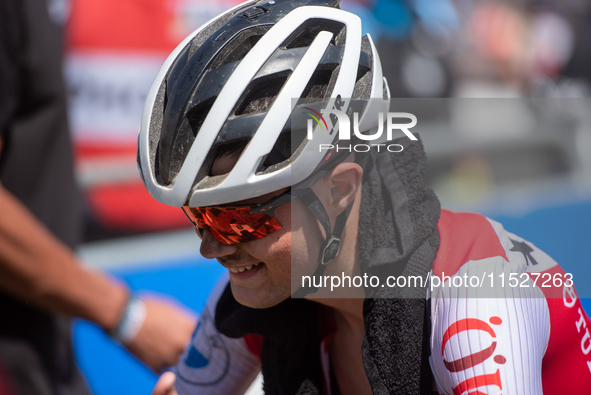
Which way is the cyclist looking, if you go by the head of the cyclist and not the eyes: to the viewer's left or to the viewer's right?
to the viewer's left

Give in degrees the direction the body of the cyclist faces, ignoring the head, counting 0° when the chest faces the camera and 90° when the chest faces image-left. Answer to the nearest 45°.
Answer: approximately 45°
